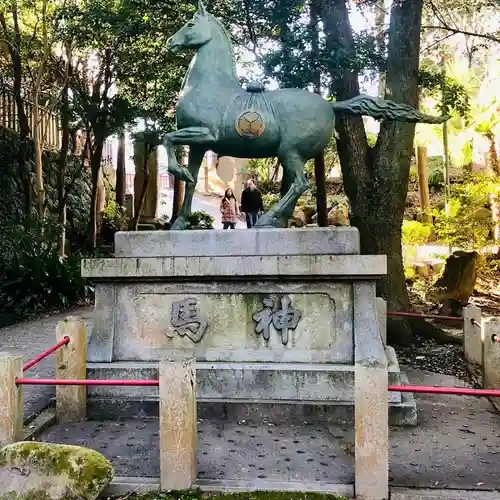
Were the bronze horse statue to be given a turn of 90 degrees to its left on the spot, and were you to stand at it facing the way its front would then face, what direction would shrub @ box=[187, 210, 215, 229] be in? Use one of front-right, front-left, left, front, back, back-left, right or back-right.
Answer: back

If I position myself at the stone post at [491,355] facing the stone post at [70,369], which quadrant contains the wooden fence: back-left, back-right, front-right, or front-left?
front-right

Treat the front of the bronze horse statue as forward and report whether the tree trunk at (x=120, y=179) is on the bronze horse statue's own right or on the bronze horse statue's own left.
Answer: on the bronze horse statue's own right

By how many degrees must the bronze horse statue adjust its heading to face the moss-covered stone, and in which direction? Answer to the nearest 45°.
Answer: approximately 90° to its left

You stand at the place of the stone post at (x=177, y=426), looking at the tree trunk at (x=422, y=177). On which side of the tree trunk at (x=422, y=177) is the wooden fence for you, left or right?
left

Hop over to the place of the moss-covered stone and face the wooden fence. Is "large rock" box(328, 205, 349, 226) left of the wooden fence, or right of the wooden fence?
right

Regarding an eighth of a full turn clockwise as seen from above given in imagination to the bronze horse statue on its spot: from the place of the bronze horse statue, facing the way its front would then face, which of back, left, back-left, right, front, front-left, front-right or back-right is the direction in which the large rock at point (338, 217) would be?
front-right

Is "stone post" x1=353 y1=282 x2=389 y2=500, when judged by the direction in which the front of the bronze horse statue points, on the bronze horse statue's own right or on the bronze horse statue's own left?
on the bronze horse statue's own left

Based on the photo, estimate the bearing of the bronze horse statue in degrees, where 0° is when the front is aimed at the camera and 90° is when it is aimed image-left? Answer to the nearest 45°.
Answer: approximately 90°

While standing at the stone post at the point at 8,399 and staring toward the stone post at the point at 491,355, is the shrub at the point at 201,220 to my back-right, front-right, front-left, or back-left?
front-left

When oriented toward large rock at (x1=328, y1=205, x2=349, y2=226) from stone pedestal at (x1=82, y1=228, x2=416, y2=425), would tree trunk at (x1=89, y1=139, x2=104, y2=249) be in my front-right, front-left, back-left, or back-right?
front-left

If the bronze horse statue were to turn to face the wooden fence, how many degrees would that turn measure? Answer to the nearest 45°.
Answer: approximately 45° to its right

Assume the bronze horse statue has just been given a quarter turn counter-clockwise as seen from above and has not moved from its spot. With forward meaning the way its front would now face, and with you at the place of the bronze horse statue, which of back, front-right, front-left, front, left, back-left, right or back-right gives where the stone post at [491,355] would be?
left

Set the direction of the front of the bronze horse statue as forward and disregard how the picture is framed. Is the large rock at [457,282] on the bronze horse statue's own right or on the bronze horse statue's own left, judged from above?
on the bronze horse statue's own right

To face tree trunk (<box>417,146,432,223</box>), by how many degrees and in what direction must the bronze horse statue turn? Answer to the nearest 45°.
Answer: approximately 90° to its right
